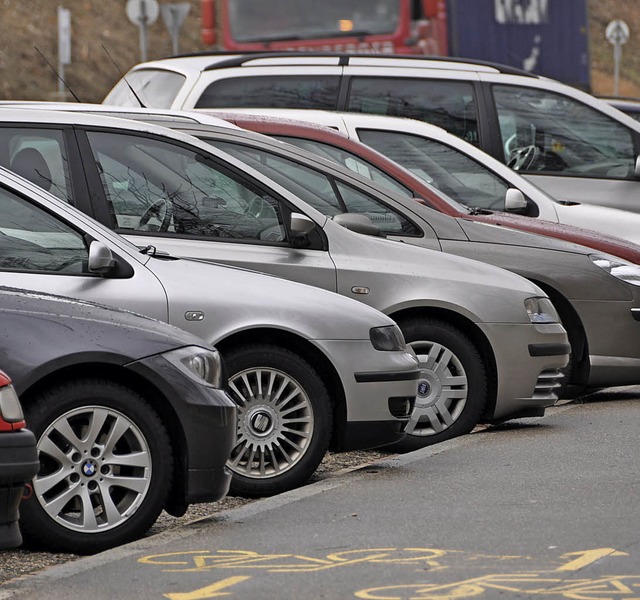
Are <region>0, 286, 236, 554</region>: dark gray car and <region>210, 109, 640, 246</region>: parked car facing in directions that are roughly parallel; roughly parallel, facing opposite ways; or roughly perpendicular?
roughly parallel

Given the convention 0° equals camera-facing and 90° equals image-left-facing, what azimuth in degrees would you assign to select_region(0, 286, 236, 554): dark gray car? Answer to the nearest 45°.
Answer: approximately 270°

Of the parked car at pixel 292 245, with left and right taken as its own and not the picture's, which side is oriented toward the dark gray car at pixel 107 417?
right

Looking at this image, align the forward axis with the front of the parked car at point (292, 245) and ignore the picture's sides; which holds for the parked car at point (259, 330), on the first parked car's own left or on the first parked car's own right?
on the first parked car's own right

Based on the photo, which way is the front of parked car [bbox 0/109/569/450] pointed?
to the viewer's right

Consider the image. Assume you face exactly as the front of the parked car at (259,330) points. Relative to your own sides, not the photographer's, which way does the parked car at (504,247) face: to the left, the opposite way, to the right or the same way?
the same way

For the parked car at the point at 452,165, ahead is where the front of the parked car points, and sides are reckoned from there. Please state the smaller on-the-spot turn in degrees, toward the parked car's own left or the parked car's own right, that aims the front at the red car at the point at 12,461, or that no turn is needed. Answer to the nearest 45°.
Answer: approximately 90° to the parked car's own right

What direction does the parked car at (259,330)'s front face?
to the viewer's right

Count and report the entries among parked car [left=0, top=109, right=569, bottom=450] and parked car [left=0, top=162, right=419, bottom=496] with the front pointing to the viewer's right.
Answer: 2

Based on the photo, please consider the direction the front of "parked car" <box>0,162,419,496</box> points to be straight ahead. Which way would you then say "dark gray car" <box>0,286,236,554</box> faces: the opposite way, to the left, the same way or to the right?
the same way

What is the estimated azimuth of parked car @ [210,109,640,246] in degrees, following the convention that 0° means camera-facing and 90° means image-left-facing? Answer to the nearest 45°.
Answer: approximately 270°

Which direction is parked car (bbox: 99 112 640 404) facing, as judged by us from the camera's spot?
facing to the right of the viewer

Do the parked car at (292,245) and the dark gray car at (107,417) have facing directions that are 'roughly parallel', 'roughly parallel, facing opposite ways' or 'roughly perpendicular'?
roughly parallel

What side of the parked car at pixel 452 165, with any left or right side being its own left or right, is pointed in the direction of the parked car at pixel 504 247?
right

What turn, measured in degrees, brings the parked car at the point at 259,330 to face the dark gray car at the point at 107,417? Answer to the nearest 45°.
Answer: approximately 135° to its right

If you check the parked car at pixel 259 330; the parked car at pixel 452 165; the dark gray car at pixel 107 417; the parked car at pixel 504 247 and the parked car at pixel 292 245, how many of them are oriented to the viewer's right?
5

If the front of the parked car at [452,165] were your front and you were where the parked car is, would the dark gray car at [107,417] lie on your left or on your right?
on your right

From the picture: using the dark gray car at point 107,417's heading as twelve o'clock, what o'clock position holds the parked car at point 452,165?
The parked car is roughly at 10 o'clock from the dark gray car.
